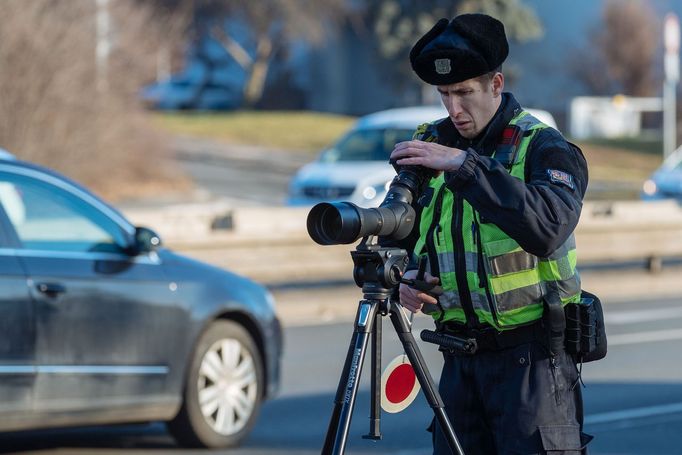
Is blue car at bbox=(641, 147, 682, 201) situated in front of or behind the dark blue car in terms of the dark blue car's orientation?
in front

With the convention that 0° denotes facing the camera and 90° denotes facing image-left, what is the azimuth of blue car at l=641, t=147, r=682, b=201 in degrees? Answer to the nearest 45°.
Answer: approximately 45°

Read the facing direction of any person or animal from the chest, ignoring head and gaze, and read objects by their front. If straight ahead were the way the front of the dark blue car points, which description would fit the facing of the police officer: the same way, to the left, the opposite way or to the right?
the opposite way

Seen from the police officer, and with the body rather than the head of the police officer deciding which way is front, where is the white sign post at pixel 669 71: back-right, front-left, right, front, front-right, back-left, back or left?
back-right

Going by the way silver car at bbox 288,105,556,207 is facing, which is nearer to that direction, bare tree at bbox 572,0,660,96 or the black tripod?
the black tripod

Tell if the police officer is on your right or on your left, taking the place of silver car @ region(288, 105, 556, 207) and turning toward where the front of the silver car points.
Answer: on your left

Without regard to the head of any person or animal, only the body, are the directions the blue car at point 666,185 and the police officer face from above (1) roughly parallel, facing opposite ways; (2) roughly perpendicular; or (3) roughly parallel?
roughly parallel

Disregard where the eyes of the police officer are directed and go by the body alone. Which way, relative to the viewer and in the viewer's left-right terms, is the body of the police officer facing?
facing the viewer and to the left of the viewer

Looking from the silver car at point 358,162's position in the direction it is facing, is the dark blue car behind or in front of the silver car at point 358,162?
in front

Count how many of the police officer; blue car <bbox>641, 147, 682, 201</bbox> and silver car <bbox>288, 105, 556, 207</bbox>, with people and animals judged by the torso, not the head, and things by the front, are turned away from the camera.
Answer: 0

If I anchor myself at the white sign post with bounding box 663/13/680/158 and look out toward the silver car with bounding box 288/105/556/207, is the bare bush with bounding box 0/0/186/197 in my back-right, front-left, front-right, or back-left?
front-right

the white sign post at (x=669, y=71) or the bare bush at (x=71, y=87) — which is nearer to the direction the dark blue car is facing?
the white sign post

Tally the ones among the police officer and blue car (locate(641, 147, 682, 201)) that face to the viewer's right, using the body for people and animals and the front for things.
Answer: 0

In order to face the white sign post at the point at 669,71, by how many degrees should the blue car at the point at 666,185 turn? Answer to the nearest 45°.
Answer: approximately 135° to its right

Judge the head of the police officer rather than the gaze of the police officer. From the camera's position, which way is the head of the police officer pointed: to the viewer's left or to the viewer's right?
to the viewer's left
